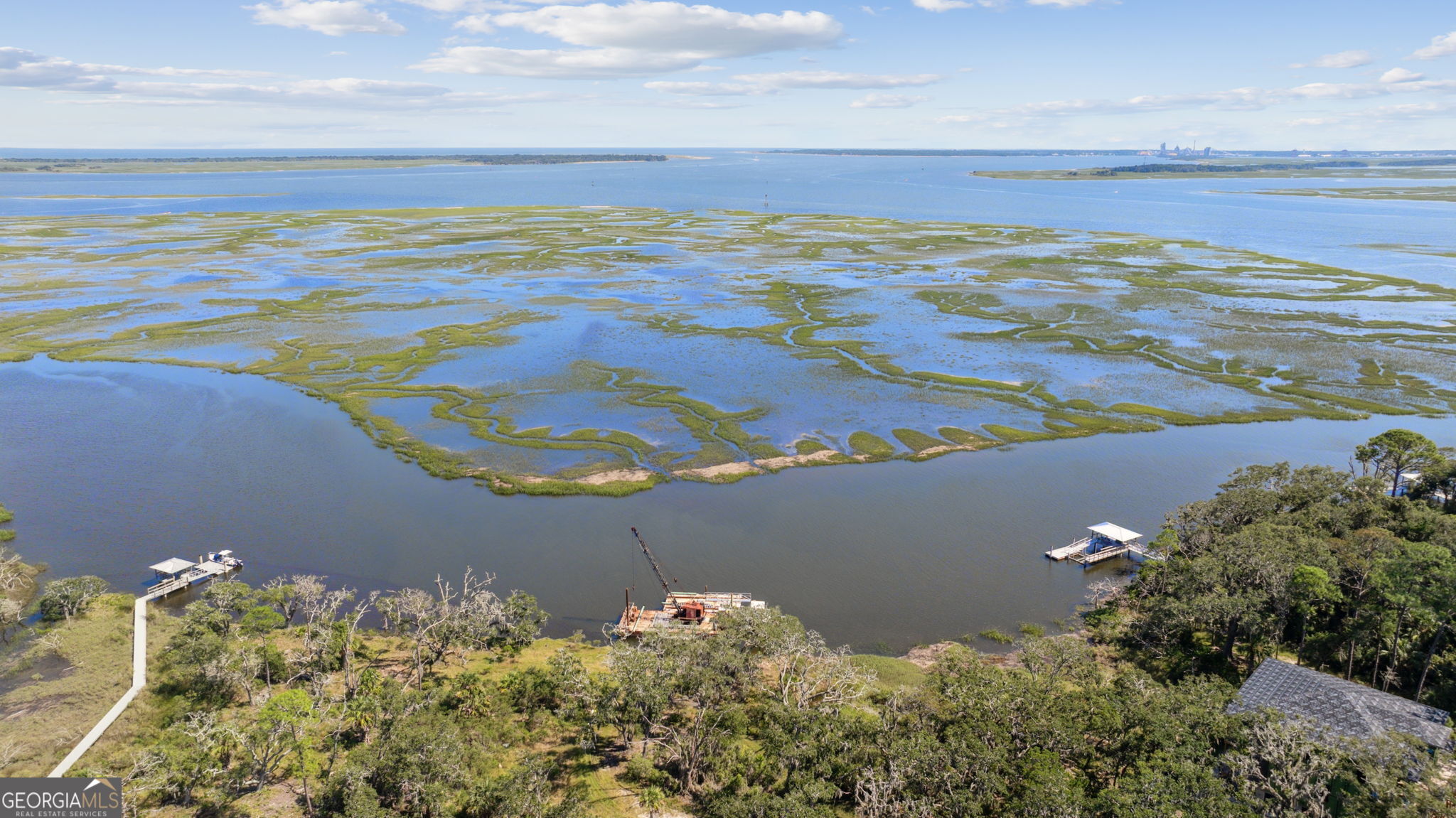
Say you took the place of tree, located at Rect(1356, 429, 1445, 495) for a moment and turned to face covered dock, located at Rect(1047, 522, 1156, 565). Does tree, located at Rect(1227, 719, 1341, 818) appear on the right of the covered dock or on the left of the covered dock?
left

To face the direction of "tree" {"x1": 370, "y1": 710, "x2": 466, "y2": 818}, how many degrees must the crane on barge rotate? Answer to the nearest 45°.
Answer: approximately 45° to its left

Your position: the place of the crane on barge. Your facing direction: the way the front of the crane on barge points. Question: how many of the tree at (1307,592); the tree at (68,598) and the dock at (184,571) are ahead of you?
2

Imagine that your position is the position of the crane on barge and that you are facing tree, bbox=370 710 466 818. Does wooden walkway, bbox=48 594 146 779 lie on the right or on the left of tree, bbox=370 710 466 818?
right

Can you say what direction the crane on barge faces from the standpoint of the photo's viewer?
facing to the left of the viewer
